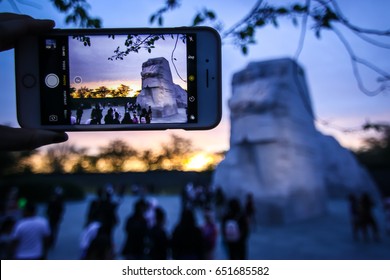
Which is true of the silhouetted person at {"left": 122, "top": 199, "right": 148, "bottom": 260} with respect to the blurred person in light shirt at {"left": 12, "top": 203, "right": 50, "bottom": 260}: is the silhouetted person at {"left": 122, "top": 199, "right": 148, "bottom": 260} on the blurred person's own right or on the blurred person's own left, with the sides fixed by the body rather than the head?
on the blurred person's own right

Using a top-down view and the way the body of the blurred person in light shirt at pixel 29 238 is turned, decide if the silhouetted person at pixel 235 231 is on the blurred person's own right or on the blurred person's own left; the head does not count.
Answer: on the blurred person's own right

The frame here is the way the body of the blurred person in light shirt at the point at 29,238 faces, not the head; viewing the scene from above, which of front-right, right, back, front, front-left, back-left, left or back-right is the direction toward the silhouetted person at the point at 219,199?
front-right

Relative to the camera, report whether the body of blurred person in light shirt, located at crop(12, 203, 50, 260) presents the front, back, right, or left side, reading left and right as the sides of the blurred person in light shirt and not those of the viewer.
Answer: back

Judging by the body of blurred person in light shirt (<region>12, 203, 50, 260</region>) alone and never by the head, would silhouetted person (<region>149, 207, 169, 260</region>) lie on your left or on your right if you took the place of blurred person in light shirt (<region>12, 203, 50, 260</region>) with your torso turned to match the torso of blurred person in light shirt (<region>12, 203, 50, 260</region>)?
on your right

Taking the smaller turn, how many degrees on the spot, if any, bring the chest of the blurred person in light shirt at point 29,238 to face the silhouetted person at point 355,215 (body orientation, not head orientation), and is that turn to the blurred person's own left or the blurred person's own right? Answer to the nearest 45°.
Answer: approximately 90° to the blurred person's own right

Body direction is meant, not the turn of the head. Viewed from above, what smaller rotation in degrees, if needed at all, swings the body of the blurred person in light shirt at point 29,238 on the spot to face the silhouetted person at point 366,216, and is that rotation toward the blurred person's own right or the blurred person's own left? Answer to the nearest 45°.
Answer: approximately 90° to the blurred person's own right
